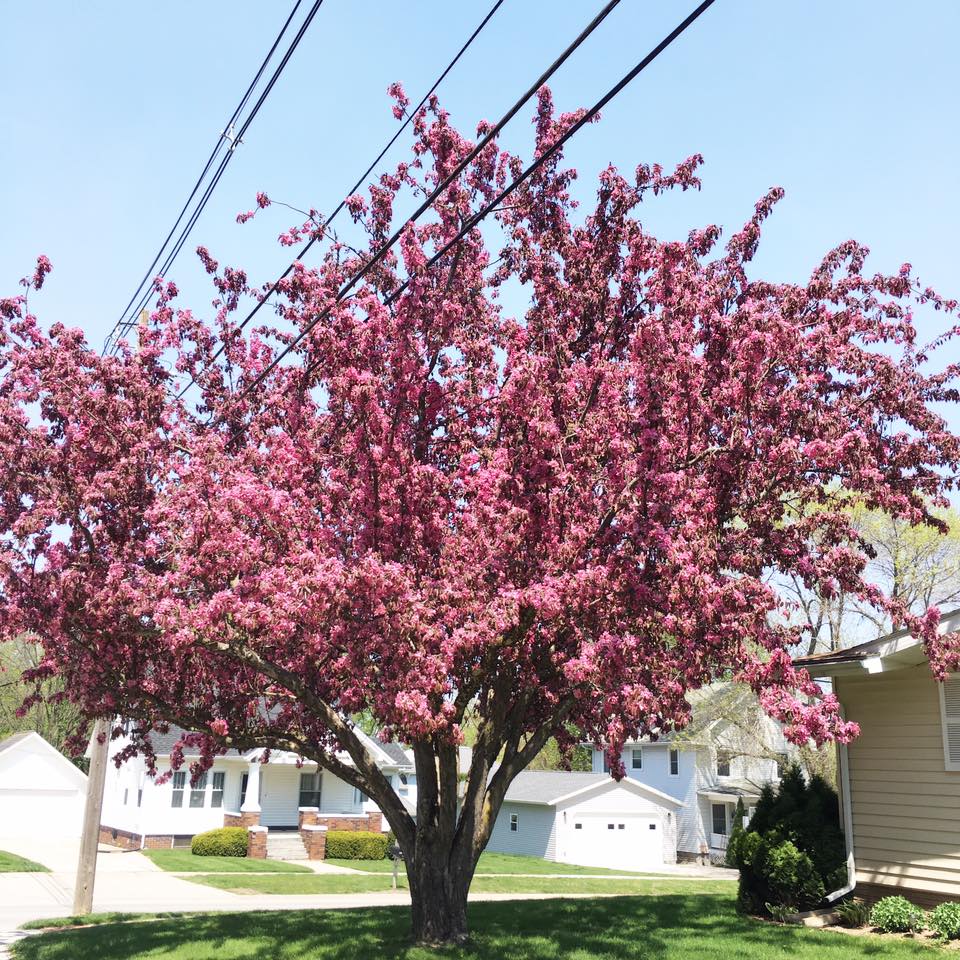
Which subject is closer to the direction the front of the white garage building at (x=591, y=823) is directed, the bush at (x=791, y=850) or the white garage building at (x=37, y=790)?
the bush

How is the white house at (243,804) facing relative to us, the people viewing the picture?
facing the viewer

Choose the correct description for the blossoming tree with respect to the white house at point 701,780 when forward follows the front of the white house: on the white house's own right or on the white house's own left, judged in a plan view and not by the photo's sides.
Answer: on the white house's own right

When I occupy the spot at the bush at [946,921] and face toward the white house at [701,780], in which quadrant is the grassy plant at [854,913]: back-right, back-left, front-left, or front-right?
front-left

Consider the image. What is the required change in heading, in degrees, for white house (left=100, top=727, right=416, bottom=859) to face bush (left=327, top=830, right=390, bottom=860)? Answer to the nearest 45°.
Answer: approximately 45° to its left

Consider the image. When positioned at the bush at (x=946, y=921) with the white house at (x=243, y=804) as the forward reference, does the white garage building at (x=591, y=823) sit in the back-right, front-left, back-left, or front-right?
front-right

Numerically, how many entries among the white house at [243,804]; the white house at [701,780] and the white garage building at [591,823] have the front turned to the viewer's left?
0

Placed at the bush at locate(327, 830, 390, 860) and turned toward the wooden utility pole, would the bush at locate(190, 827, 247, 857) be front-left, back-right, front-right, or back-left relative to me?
front-right

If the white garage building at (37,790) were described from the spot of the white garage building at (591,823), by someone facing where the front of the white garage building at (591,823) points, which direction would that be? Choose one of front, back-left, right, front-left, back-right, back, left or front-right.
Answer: back-right

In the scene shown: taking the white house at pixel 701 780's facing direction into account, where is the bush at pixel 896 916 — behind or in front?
in front

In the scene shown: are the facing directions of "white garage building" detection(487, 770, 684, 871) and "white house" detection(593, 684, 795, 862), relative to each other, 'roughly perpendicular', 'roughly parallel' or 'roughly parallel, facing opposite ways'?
roughly parallel

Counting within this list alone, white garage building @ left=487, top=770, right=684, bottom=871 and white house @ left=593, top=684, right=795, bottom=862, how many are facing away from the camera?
0

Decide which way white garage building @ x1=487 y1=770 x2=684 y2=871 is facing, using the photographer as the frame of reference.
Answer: facing the viewer and to the right of the viewer

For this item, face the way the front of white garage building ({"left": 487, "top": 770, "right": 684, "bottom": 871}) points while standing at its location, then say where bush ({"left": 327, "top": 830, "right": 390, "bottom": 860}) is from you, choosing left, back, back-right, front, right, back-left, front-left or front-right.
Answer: right

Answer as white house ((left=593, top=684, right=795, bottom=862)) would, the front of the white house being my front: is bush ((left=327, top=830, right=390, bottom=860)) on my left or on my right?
on my right

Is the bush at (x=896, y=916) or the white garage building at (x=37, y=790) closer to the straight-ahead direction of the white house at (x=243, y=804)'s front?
the bush
